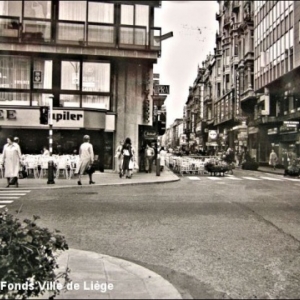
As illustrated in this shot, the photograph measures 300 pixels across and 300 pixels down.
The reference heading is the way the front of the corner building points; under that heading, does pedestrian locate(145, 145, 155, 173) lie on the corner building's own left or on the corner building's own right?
on the corner building's own left

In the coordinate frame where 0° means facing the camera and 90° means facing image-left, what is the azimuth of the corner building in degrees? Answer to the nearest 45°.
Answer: approximately 0°
